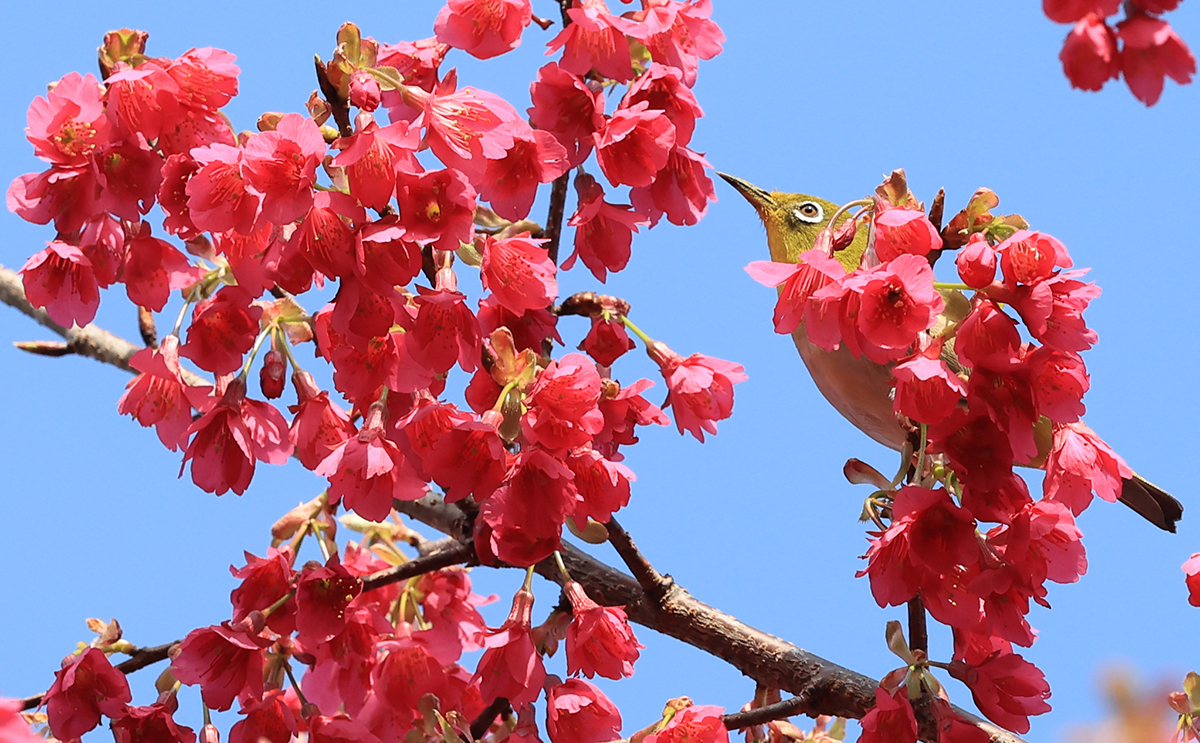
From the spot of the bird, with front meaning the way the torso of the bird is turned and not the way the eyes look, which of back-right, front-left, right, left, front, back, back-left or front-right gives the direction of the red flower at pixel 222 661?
front-left

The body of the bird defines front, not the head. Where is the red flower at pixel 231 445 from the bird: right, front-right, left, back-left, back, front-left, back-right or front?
front-left

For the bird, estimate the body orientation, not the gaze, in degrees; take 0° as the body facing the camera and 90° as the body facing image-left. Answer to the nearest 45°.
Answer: approximately 90°

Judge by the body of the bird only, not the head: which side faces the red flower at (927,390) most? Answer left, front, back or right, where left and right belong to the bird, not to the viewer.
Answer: left
